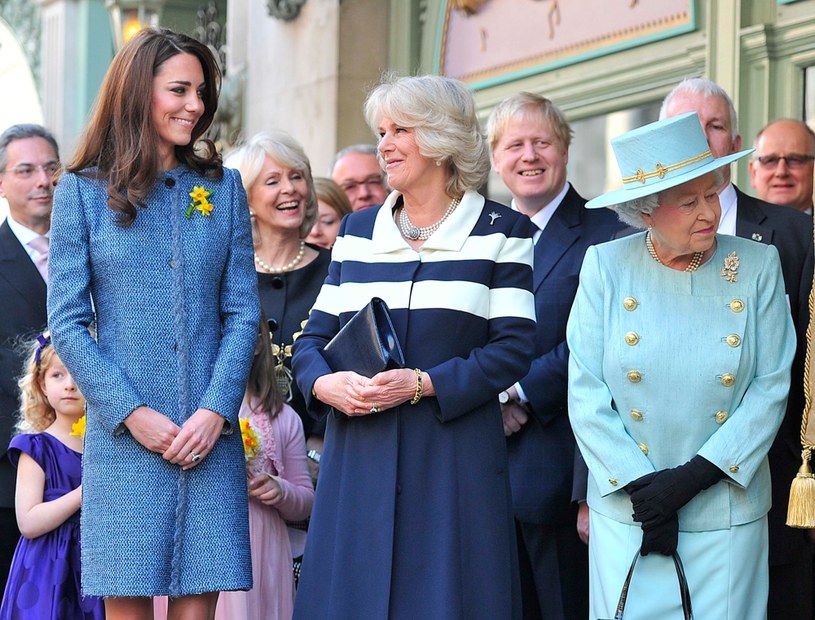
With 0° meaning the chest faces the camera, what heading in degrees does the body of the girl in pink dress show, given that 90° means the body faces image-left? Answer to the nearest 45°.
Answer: approximately 45°

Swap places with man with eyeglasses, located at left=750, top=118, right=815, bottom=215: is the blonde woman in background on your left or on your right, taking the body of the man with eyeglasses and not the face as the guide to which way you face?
on your right

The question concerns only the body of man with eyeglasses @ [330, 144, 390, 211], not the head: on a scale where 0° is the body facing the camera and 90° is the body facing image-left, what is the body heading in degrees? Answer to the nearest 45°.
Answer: approximately 0°

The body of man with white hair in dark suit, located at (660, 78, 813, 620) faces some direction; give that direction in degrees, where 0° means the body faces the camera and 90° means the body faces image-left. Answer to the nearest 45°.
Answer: approximately 0°

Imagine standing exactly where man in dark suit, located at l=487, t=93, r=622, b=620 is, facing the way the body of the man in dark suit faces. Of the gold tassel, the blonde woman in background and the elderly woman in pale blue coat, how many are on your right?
1

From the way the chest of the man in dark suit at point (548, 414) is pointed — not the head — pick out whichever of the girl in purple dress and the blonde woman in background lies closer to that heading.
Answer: the girl in purple dress

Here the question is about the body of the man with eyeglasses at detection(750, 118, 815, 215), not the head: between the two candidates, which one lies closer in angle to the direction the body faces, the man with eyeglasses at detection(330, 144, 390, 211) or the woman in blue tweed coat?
the woman in blue tweed coat
